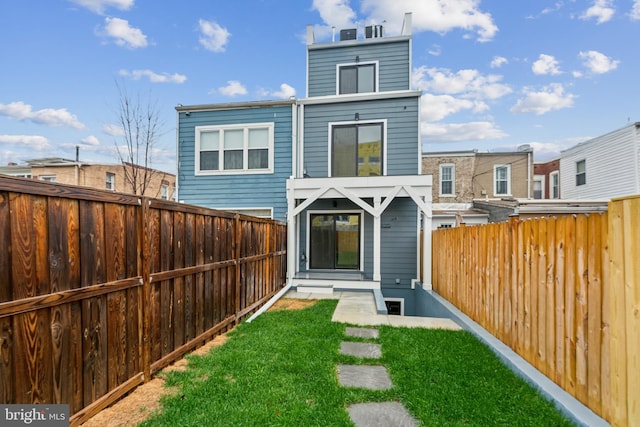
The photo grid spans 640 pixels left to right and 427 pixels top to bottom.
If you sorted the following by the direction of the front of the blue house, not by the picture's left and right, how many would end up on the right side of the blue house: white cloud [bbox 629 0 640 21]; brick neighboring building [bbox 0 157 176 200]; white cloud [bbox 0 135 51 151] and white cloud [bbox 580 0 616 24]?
2

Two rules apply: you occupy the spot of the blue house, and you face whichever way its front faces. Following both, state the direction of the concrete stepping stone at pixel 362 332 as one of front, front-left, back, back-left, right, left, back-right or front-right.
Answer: front

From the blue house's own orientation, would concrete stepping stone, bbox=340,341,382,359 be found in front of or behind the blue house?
behind

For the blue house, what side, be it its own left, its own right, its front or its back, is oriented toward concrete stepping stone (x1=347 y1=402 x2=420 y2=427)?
back

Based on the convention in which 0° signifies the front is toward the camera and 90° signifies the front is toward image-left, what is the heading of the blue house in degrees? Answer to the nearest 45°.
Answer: approximately 180°

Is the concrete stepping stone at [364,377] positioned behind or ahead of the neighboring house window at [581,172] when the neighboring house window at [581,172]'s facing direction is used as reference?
ahead
